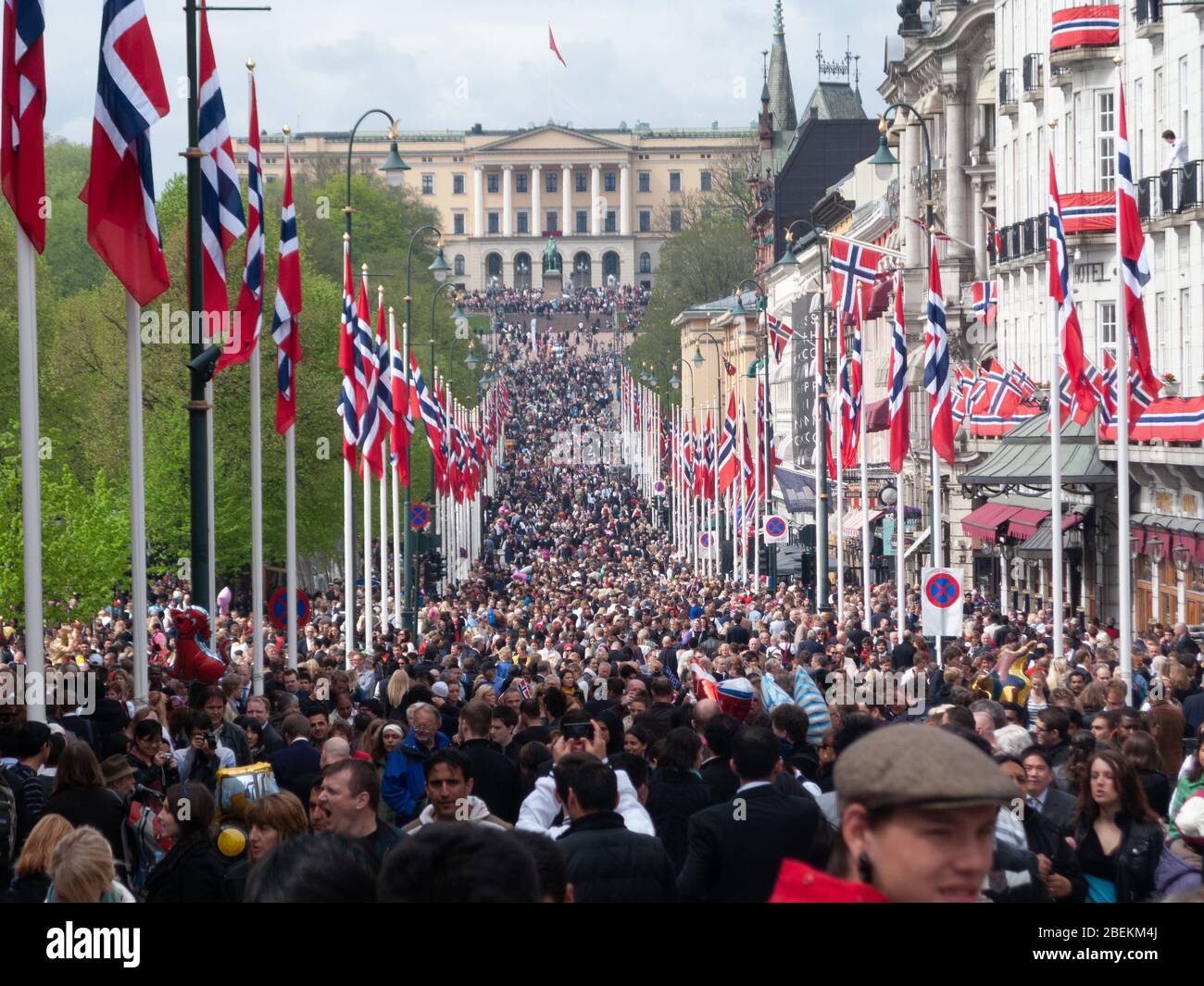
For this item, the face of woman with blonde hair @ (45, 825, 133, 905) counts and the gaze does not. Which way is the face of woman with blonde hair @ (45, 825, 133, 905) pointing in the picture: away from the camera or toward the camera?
away from the camera

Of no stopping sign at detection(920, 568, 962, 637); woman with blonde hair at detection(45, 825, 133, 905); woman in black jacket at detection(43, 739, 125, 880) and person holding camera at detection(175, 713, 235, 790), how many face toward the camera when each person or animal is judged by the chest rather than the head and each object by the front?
2

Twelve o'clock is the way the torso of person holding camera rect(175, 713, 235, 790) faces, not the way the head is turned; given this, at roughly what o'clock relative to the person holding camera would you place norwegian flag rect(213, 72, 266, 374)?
The norwegian flag is roughly at 6 o'clock from the person holding camera.

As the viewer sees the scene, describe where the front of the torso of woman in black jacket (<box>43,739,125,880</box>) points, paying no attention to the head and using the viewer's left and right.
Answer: facing away from the viewer

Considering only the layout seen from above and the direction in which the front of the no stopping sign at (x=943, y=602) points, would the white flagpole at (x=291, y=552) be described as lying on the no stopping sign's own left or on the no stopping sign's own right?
on the no stopping sign's own right

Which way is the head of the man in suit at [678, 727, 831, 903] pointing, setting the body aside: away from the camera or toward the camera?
away from the camera

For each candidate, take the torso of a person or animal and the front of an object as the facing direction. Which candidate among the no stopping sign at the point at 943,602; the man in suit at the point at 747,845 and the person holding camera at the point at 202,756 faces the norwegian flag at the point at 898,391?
the man in suit

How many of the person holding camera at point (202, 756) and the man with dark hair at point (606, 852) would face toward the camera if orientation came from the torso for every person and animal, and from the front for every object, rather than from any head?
1

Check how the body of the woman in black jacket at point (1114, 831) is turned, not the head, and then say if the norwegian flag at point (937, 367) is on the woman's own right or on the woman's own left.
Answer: on the woman's own right

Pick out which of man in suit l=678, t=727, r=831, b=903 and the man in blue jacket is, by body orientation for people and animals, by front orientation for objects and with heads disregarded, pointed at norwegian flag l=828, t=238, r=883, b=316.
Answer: the man in suit

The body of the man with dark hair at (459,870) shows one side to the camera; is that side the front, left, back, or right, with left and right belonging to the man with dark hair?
back

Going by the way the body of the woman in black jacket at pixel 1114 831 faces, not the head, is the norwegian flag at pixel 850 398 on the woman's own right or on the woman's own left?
on the woman's own right

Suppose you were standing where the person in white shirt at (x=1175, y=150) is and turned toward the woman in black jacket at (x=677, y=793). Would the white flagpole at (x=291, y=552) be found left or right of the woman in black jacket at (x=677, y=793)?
right
